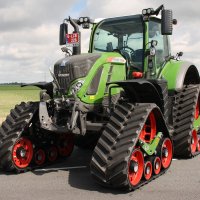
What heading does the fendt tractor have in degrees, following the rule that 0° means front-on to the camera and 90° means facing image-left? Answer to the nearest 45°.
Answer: approximately 45°
